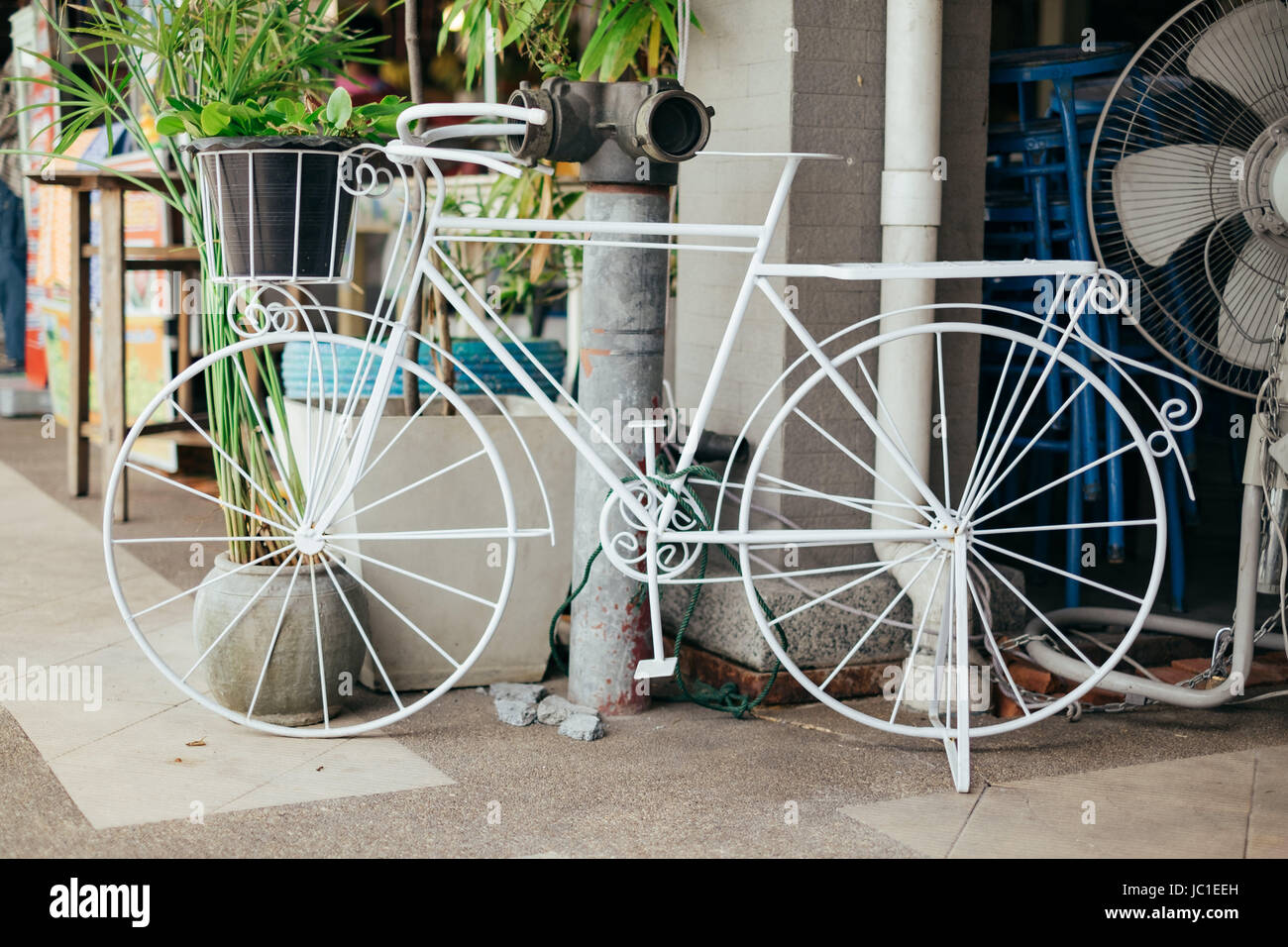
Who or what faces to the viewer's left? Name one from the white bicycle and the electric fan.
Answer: the white bicycle

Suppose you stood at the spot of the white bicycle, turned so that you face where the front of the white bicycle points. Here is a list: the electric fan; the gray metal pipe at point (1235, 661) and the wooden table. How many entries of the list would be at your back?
2

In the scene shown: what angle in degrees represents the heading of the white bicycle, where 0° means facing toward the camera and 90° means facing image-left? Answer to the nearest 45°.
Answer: approximately 90°

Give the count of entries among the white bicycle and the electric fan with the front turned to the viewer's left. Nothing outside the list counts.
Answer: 1

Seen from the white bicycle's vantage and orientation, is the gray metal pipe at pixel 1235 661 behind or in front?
behind

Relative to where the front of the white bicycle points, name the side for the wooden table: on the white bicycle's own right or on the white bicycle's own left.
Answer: on the white bicycle's own right

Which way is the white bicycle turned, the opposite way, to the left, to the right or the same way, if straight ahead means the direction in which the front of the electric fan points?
to the right

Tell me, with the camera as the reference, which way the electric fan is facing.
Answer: facing the viewer

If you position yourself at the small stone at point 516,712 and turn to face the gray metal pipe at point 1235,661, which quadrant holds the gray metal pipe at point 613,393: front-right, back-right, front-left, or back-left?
front-left
